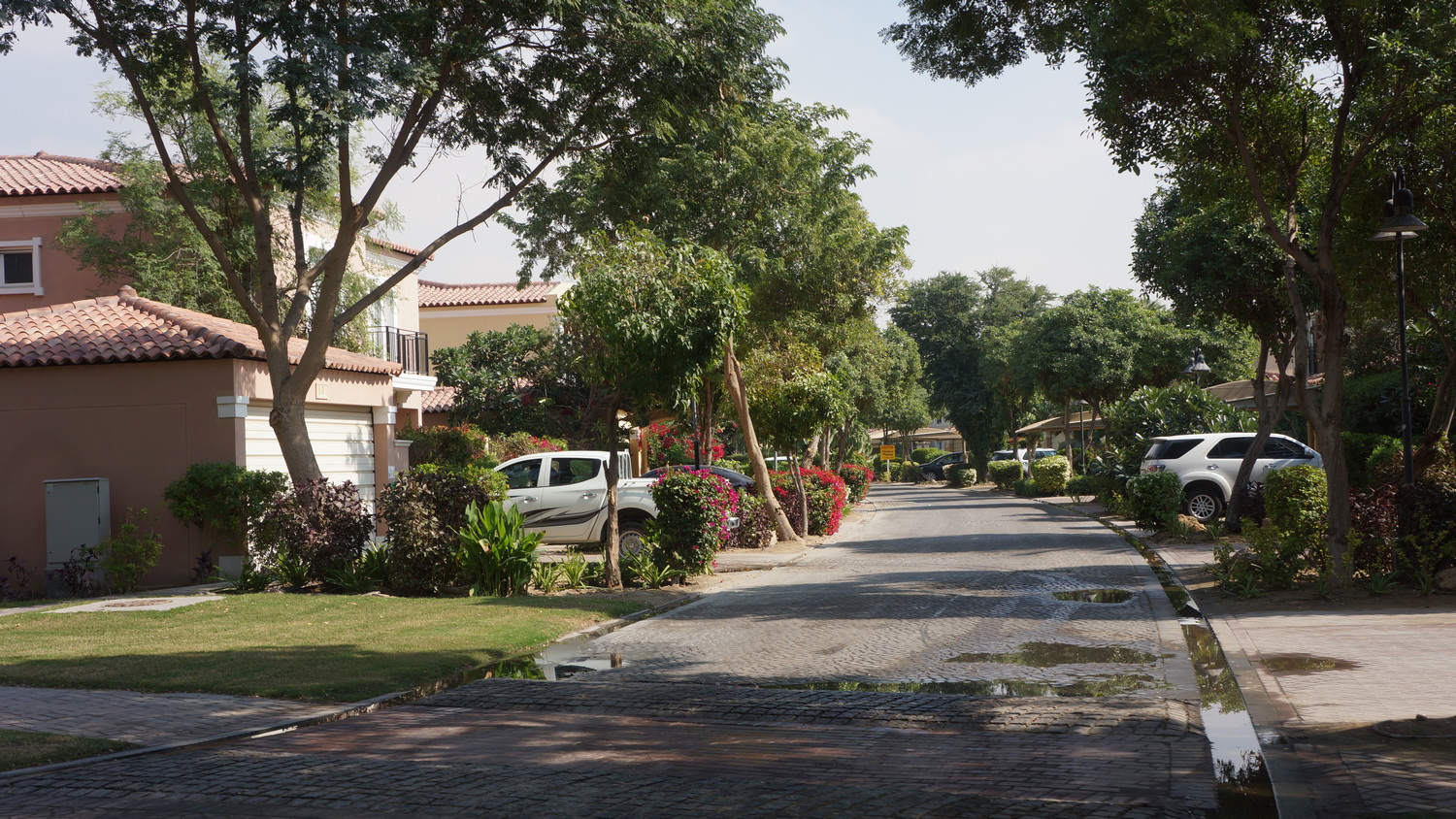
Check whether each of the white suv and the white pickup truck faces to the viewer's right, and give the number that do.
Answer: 1

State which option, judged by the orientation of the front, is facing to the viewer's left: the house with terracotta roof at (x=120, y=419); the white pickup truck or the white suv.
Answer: the white pickup truck

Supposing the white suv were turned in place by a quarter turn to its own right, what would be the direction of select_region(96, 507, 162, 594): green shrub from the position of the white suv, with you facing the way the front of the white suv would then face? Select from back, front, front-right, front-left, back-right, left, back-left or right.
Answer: front-right

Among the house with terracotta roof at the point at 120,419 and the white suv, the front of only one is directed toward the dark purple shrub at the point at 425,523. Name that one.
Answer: the house with terracotta roof

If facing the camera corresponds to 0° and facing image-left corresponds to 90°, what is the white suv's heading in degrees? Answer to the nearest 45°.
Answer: approximately 270°

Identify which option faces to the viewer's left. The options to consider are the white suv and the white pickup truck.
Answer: the white pickup truck

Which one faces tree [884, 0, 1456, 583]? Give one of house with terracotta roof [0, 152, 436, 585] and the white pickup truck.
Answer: the house with terracotta roof

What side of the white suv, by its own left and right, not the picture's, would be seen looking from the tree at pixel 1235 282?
right

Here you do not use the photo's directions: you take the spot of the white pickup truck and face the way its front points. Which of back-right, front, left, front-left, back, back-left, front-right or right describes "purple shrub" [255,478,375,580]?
front-left

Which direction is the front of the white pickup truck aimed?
to the viewer's left

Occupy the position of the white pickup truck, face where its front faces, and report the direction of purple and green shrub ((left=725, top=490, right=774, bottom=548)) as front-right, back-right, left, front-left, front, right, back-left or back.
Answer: back-right
